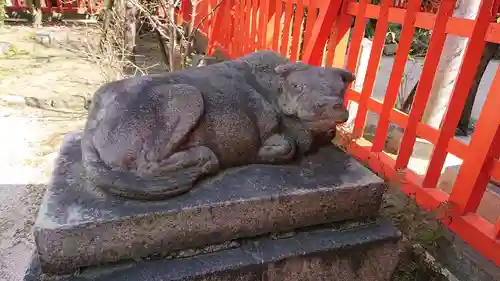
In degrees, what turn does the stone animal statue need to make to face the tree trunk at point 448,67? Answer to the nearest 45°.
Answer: approximately 45° to its left

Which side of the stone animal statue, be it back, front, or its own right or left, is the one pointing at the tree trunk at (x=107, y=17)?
left

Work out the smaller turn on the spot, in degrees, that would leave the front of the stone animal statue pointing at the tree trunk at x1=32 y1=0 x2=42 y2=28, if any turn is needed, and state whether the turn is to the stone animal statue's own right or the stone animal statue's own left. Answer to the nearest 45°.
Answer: approximately 135° to the stone animal statue's own left

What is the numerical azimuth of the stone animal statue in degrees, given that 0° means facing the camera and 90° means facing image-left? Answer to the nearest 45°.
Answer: approximately 270°

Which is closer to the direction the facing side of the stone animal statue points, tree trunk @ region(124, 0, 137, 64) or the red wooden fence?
the red wooden fence
